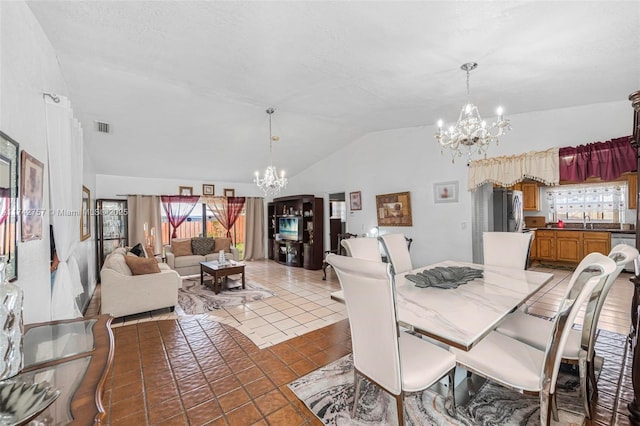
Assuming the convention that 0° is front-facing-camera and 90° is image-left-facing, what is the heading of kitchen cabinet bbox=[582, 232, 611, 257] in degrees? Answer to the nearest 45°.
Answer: approximately 0°

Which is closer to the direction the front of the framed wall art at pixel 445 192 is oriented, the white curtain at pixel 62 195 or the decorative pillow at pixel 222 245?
the white curtain

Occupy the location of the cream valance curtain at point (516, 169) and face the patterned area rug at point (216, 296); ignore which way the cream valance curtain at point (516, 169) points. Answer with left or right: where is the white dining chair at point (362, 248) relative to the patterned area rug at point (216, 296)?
left

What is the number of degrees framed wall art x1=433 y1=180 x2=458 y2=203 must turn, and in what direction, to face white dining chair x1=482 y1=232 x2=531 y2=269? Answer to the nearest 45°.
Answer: approximately 45° to its left

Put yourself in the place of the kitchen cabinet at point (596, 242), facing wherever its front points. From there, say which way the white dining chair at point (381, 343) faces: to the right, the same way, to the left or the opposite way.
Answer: the opposite way

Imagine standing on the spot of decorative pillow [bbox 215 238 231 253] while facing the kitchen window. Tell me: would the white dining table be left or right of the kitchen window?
right

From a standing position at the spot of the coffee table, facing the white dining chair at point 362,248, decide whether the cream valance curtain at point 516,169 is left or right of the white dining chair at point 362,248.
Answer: left

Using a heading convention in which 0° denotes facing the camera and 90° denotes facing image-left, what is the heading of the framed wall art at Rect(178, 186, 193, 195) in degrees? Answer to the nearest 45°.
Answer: approximately 0°

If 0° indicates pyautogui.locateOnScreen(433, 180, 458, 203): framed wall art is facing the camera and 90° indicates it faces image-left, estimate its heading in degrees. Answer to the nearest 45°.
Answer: approximately 45°
